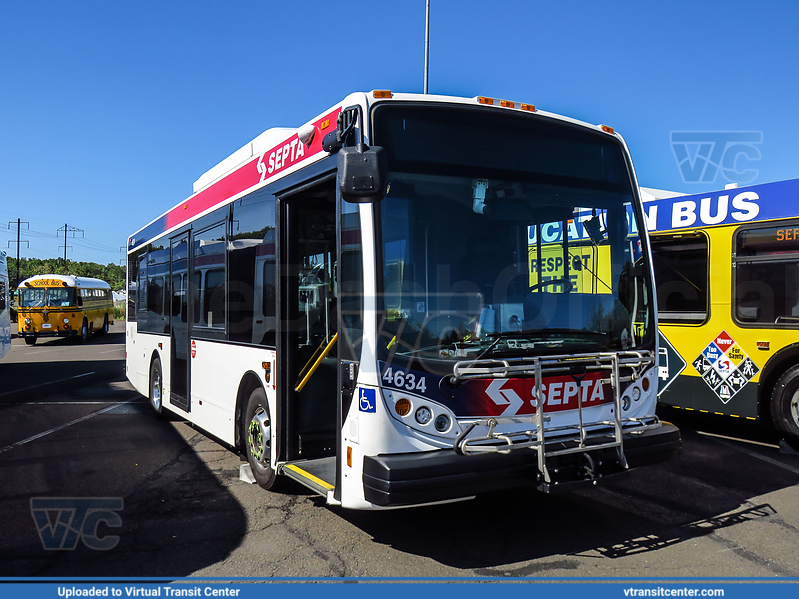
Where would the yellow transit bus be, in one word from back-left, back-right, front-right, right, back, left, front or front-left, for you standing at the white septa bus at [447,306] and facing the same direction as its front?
left

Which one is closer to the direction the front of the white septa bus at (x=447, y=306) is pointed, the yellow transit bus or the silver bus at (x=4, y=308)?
the yellow transit bus

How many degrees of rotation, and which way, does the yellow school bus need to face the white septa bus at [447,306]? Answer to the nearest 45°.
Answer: approximately 45° to its left

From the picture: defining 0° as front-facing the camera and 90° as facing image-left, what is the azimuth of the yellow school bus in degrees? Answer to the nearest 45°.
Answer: approximately 45°

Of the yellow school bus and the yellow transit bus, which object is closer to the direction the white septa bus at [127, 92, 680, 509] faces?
the yellow transit bus

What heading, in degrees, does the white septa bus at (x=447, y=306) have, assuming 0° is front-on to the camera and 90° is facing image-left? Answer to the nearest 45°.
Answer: approximately 315°

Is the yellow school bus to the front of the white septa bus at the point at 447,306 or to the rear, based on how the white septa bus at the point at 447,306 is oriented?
to the rear

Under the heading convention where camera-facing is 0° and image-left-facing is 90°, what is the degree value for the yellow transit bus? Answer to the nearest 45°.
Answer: approximately 315°

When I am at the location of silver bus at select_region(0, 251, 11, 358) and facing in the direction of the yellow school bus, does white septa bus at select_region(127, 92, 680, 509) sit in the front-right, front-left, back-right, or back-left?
back-right

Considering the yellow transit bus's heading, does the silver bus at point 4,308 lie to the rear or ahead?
to the rear

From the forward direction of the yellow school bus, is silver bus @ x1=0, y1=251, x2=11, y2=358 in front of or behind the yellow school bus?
in front
